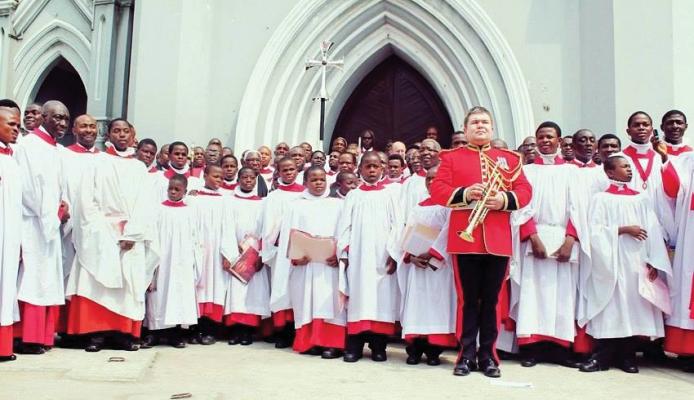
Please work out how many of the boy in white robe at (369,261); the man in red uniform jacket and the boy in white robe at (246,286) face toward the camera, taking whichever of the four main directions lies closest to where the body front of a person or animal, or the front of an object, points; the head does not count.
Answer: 3

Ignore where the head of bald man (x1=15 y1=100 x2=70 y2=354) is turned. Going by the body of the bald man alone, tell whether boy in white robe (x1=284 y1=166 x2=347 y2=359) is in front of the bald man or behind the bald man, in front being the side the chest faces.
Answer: in front

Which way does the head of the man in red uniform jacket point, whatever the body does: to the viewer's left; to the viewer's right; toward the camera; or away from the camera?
toward the camera

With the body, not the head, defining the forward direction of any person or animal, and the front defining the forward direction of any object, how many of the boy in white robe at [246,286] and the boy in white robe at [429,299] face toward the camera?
2

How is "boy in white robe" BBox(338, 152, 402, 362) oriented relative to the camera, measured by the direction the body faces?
toward the camera

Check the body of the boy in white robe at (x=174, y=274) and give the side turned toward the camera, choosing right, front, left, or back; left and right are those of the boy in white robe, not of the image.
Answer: front

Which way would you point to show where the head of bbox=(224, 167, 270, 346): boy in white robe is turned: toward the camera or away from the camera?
toward the camera

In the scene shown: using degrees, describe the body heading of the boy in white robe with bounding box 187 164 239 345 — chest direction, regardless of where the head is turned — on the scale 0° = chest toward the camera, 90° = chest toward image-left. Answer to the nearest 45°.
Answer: approximately 315°

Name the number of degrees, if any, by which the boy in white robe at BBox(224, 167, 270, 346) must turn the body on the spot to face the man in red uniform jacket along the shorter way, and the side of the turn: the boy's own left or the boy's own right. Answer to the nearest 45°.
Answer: approximately 45° to the boy's own left

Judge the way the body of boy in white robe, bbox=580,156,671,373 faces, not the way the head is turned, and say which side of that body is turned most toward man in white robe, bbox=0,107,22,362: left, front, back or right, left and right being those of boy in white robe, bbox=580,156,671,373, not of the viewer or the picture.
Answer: right

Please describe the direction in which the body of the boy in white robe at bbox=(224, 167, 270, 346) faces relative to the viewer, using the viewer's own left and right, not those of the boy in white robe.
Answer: facing the viewer

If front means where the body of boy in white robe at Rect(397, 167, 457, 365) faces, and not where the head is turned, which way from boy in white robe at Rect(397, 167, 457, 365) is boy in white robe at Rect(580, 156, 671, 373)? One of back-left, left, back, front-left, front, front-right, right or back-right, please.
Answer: left

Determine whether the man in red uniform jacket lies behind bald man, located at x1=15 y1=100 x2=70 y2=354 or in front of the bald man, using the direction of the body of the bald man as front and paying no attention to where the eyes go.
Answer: in front

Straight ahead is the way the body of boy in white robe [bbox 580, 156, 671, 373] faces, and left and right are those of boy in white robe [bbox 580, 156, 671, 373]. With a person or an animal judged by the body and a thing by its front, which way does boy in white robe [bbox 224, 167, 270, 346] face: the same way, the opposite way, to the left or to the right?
the same way
